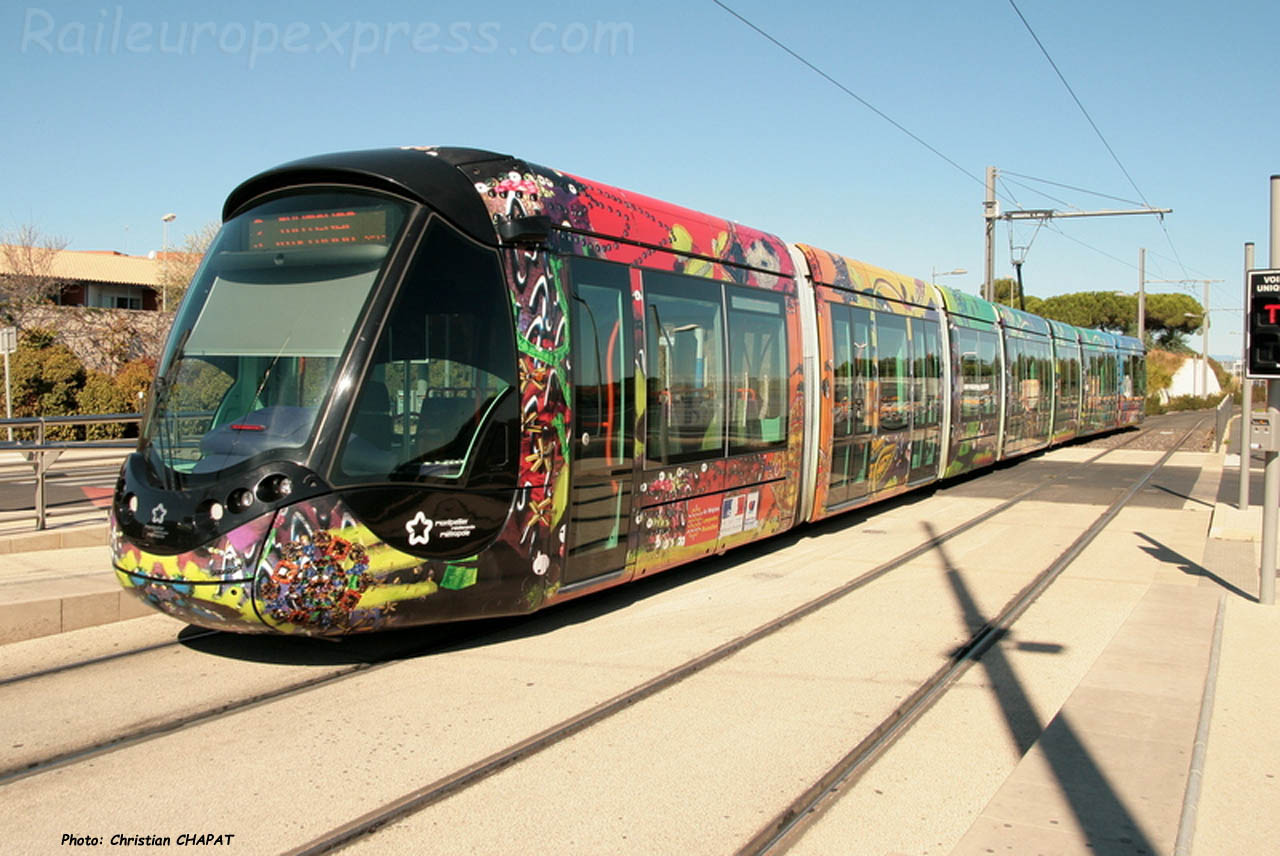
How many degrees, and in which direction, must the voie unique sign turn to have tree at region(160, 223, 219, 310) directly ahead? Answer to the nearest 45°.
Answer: approximately 135° to its right

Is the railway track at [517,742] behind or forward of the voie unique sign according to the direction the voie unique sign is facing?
forward

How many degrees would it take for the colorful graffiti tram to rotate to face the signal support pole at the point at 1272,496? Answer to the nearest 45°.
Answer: approximately 135° to its left

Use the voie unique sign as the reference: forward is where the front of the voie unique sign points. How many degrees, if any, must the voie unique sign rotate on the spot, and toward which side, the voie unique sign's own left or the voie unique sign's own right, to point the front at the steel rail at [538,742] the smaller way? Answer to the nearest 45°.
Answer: approximately 45° to the voie unique sign's own right

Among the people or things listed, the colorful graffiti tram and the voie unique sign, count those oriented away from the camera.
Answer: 0

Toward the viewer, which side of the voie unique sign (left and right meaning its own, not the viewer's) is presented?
front

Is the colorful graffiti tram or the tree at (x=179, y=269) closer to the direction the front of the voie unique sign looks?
the colorful graffiti tram
